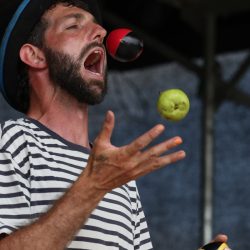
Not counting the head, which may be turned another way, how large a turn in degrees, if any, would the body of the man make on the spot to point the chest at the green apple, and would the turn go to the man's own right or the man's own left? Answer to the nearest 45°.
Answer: approximately 45° to the man's own left

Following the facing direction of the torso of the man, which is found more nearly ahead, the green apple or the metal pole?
the green apple

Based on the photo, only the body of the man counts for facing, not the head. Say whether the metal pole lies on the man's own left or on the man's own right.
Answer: on the man's own left

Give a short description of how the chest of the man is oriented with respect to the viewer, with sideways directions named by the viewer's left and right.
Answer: facing the viewer and to the right of the viewer
